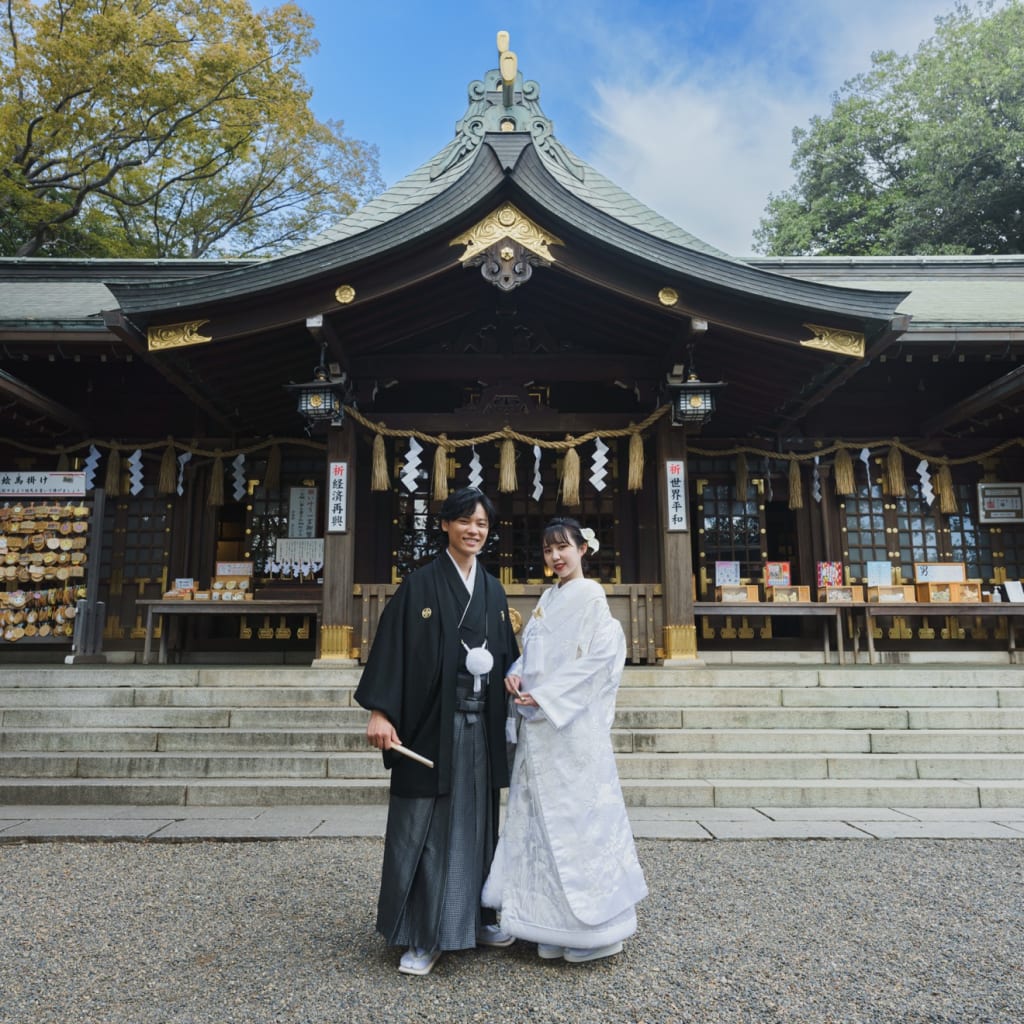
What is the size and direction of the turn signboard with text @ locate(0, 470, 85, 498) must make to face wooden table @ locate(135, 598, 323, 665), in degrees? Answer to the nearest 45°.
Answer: approximately 45° to its left

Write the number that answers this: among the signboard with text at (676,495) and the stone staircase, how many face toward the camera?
2

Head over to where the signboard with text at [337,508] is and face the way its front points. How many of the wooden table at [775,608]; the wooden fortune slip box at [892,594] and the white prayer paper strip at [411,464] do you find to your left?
3

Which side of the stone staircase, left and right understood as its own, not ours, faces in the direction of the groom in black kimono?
front

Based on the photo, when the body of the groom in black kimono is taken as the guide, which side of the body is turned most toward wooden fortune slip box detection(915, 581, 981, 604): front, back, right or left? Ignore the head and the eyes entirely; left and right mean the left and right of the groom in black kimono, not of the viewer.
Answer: left

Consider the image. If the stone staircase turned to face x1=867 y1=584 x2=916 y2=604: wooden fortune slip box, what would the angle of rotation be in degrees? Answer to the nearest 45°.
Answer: approximately 135° to its left

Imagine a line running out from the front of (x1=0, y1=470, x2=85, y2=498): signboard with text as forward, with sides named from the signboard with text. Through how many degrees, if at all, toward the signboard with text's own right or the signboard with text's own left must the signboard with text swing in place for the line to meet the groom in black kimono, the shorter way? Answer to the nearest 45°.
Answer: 0° — it already faces them

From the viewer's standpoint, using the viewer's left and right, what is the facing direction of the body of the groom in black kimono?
facing the viewer and to the right of the viewer

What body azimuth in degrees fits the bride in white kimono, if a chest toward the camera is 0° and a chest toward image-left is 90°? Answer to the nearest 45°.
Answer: approximately 45°

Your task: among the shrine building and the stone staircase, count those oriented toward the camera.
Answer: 2

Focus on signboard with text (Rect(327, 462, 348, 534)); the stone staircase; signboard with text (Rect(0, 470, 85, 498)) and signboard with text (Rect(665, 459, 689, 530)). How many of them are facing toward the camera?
4

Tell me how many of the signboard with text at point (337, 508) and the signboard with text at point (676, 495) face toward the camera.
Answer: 2

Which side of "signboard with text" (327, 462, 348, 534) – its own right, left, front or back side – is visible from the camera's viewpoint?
front

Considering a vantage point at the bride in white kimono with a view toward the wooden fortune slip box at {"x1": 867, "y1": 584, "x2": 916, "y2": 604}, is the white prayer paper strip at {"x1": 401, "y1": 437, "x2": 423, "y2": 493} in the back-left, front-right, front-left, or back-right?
front-left

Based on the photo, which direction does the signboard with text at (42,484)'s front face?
toward the camera

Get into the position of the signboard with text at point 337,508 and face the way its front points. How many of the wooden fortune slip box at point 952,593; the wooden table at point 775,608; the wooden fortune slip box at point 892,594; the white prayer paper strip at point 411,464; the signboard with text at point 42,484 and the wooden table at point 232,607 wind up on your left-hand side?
4

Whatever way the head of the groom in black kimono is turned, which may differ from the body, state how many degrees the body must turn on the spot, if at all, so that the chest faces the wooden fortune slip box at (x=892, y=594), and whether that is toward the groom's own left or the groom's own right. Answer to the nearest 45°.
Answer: approximately 90° to the groom's own left

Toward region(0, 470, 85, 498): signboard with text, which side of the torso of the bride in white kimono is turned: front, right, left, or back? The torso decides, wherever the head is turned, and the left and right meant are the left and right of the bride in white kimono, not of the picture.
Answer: right
